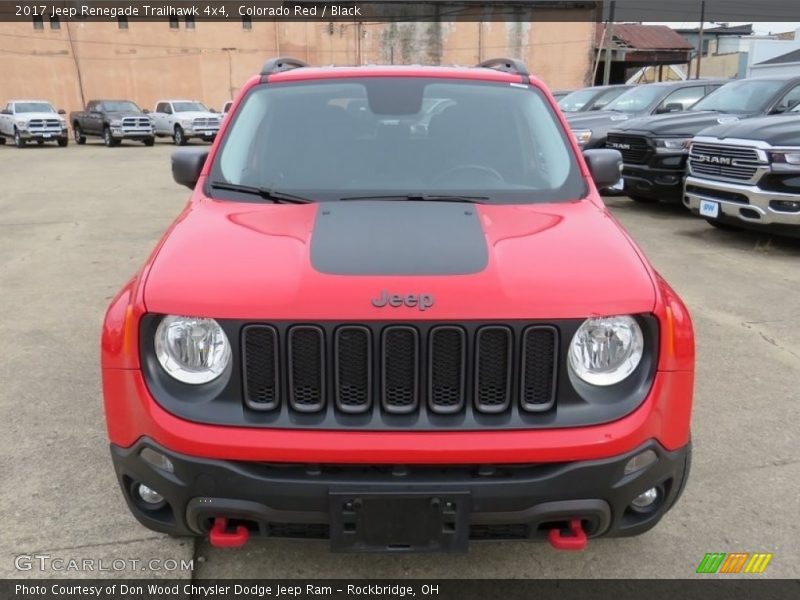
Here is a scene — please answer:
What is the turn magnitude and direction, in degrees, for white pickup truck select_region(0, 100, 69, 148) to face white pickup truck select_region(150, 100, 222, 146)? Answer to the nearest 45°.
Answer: approximately 45° to its left

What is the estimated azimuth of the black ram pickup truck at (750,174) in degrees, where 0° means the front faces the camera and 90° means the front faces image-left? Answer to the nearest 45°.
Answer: approximately 45°

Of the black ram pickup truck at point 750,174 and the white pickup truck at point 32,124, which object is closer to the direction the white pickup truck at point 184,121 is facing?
the black ram pickup truck

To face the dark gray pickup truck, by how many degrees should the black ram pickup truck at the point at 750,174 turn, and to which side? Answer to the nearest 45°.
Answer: approximately 90° to its right

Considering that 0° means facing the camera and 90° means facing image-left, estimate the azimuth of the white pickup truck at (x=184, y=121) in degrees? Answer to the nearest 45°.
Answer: approximately 315°

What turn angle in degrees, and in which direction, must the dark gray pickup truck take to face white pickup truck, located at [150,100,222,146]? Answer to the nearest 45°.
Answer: approximately 45° to its left

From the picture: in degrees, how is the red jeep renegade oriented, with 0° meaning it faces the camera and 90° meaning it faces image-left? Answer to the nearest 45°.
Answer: approximately 0°

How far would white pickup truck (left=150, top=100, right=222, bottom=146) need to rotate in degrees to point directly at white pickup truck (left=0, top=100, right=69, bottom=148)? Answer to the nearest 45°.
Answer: approximately 135° to its right
